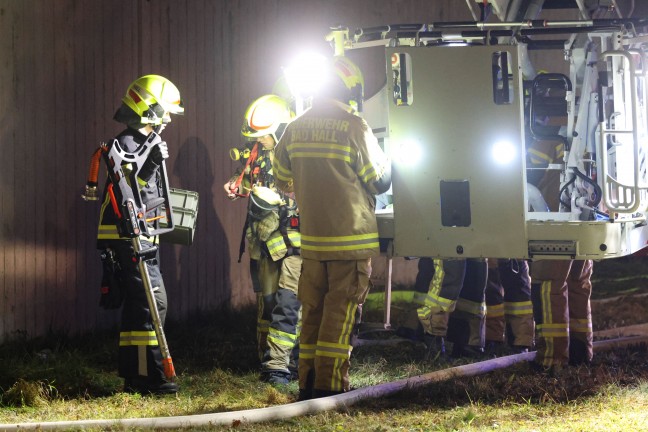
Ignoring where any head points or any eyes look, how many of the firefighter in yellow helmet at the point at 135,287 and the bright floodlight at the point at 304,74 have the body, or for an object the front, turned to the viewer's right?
1

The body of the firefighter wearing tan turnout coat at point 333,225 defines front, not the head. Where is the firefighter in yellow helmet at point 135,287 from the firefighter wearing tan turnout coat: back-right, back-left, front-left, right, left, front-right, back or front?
back-left

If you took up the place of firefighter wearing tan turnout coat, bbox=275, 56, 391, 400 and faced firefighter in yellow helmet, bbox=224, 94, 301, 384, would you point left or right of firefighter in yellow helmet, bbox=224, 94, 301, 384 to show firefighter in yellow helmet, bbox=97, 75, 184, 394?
left

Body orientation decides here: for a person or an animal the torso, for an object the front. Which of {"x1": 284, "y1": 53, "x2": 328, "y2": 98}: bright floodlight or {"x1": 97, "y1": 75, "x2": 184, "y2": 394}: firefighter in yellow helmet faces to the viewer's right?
the firefighter in yellow helmet

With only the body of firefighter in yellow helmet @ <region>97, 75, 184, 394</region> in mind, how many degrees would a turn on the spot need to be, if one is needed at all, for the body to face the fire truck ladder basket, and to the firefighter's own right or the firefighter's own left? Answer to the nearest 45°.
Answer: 0° — they already face it

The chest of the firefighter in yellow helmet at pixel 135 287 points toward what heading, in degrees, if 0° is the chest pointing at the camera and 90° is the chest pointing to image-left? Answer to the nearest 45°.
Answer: approximately 270°

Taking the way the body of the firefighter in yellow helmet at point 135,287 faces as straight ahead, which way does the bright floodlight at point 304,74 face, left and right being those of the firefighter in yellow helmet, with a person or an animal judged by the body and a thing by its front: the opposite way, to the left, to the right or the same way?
to the right

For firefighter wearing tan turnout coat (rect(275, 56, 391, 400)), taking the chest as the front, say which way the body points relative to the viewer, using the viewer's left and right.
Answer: facing away from the viewer and to the right of the viewer

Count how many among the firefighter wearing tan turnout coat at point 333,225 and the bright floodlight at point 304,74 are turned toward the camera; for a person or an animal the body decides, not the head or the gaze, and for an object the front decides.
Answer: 1

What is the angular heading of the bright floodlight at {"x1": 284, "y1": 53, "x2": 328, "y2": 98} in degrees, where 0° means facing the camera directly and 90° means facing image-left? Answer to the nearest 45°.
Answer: approximately 0°
